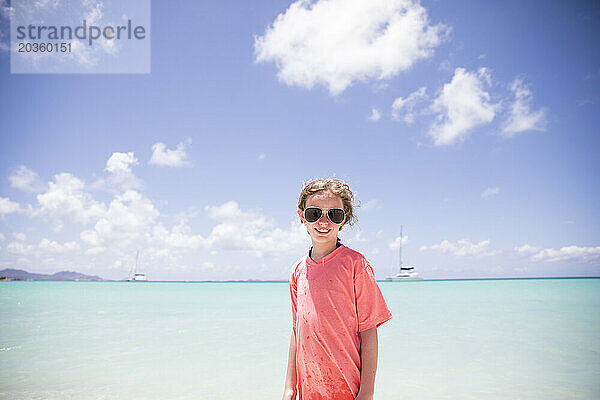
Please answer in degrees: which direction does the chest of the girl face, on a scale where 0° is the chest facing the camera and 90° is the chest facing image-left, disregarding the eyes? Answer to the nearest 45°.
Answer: approximately 45°
